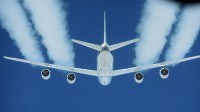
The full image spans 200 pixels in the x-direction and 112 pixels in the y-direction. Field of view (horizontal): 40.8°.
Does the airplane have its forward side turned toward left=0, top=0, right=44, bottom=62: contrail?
no

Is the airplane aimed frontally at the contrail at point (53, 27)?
no

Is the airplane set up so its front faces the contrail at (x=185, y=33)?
no
